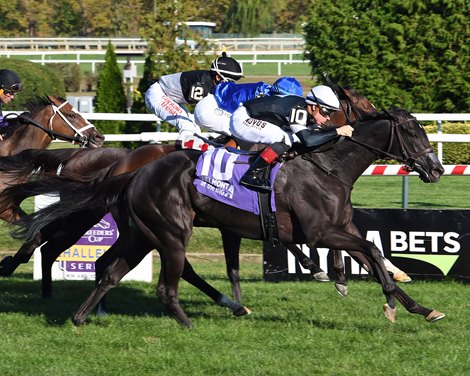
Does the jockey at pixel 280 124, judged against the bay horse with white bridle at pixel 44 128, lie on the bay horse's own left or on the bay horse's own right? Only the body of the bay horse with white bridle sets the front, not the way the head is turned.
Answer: on the bay horse's own right

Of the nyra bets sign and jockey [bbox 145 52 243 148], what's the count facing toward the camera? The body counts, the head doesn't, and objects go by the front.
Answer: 1

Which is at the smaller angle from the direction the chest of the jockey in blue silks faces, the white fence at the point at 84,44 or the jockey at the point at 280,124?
the jockey

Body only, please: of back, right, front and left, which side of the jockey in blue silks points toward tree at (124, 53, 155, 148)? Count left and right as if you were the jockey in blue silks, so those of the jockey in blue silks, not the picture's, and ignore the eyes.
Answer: left

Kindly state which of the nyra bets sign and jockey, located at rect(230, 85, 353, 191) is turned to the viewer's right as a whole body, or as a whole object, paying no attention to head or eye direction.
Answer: the jockey

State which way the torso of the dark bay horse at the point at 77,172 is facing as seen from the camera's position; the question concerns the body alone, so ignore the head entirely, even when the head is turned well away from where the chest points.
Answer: to the viewer's right

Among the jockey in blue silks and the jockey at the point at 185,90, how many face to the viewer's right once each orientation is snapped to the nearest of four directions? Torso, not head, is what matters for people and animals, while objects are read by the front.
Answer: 2

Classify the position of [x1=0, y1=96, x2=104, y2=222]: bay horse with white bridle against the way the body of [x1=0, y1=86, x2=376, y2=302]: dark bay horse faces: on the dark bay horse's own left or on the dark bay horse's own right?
on the dark bay horse's own left

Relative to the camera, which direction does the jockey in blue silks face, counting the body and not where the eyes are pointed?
to the viewer's right

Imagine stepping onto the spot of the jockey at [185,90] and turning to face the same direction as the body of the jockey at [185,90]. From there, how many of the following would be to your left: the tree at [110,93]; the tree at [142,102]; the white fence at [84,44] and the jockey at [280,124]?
3

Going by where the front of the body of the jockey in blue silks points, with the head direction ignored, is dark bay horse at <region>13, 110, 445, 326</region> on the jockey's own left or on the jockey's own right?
on the jockey's own right

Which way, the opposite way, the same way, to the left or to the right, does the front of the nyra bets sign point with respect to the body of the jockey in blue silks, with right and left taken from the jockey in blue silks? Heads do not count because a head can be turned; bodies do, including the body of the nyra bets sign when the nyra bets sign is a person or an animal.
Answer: to the right
